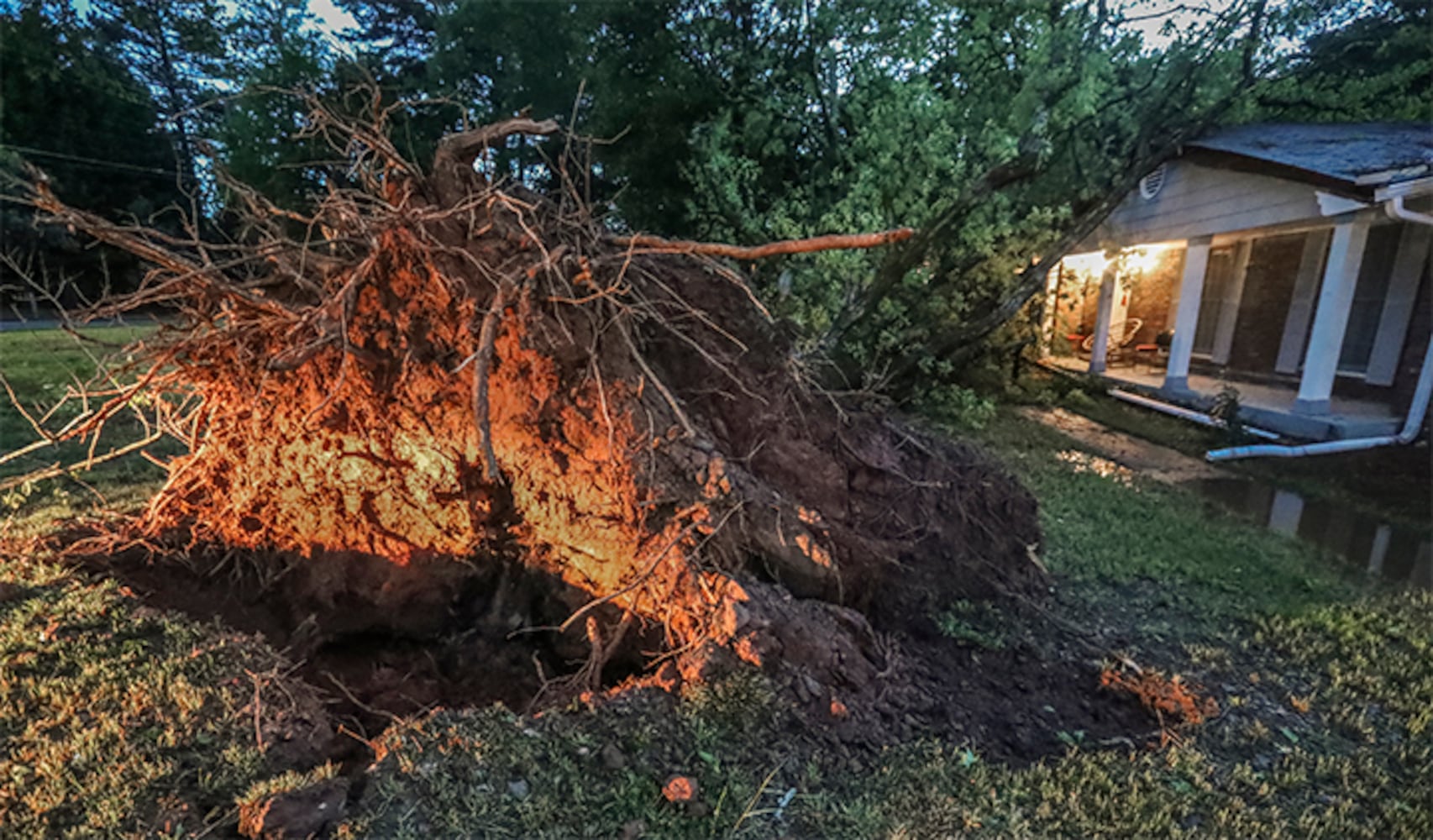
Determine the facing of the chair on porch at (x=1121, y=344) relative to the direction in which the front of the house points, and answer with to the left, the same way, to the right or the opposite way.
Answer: the same way

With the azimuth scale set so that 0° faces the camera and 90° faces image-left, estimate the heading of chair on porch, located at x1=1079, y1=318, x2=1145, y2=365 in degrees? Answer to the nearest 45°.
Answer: approximately 45°

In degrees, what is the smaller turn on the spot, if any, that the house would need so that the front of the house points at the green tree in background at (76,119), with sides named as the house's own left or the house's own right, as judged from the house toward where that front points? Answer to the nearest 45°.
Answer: approximately 45° to the house's own right

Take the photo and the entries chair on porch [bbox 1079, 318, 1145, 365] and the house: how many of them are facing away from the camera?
0

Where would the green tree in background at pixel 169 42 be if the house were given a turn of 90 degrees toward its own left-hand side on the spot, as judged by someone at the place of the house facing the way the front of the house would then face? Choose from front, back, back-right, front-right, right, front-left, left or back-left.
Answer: back-right

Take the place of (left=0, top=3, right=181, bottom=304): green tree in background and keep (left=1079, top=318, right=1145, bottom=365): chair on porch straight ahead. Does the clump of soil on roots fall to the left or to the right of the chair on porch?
right

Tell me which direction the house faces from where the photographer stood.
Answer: facing the viewer and to the left of the viewer

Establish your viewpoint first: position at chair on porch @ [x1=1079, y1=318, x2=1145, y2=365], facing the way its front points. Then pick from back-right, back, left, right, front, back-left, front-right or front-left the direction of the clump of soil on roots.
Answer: front-left
